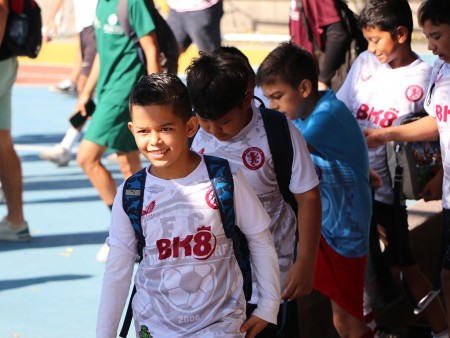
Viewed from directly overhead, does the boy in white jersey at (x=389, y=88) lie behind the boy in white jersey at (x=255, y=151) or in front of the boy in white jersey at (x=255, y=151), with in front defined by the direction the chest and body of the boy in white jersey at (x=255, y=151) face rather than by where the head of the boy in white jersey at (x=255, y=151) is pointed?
behind

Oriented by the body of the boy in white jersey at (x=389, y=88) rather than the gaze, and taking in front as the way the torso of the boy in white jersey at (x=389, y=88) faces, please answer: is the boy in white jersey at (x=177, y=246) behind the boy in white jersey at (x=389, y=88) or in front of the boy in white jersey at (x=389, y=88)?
in front

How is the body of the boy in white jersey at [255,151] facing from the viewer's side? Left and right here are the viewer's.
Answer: facing the viewer and to the left of the viewer

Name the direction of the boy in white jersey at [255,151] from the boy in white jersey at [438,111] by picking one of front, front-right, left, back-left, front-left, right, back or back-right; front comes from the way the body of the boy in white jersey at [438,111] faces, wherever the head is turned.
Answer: front

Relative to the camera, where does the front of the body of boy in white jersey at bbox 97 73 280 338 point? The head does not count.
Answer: toward the camera

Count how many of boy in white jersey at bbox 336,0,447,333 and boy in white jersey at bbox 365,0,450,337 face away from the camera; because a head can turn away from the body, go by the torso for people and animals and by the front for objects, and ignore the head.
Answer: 0

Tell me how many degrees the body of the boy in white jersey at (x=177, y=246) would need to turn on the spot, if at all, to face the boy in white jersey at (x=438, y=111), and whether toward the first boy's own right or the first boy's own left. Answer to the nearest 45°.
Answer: approximately 135° to the first boy's own left

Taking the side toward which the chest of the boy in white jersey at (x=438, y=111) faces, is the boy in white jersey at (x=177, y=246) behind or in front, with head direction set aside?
in front
